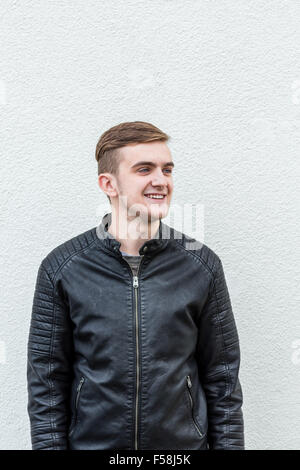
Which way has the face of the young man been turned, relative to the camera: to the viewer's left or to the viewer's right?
to the viewer's right

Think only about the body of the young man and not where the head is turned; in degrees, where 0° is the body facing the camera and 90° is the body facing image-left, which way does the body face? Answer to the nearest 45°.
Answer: approximately 0°
